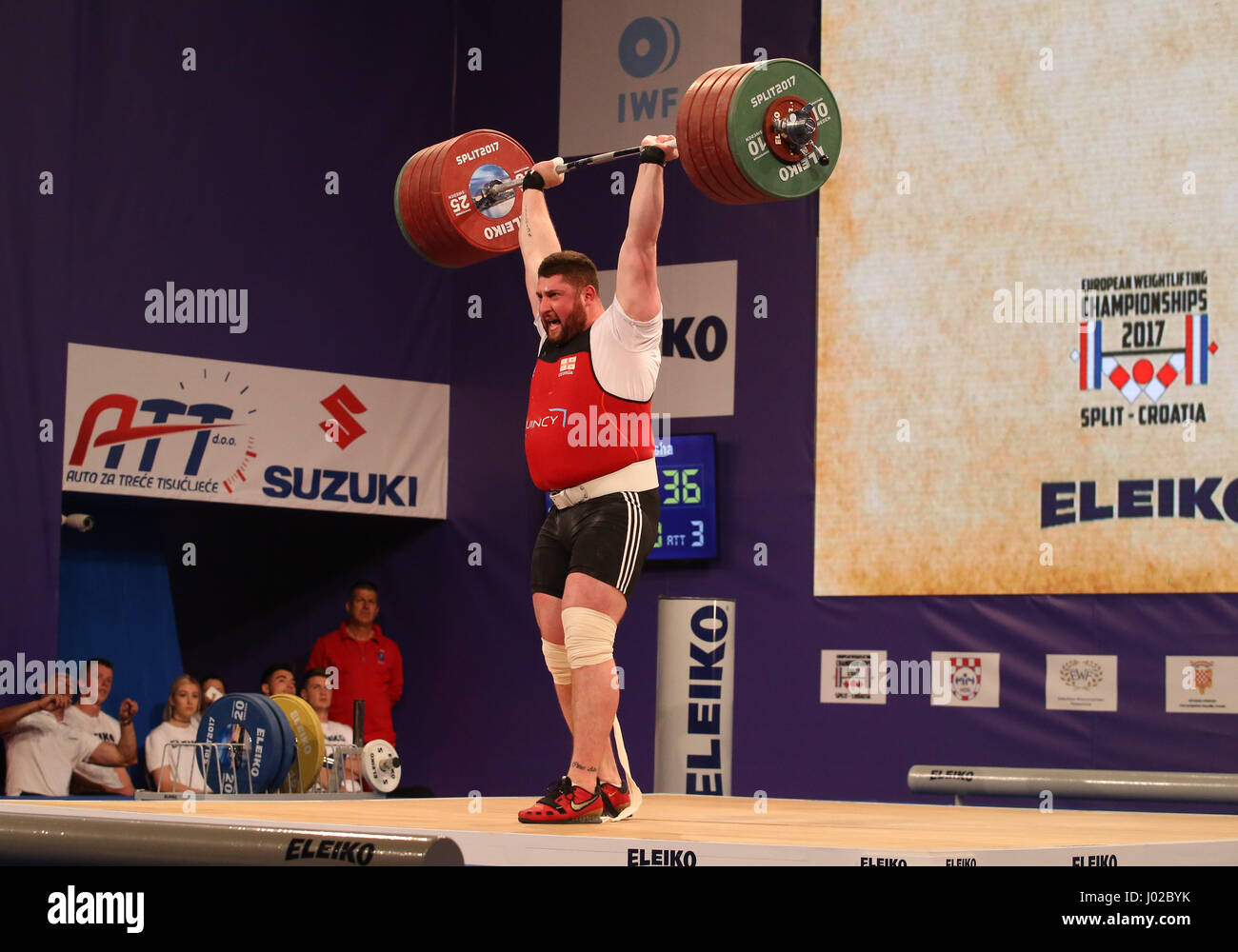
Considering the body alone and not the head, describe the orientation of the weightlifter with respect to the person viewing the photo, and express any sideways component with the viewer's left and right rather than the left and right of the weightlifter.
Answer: facing the viewer and to the left of the viewer

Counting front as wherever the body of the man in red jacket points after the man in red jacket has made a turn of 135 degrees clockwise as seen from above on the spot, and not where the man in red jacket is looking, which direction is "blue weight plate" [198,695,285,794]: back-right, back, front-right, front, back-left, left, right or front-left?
back-left

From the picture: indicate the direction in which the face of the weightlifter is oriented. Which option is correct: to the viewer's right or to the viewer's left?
to the viewer's left

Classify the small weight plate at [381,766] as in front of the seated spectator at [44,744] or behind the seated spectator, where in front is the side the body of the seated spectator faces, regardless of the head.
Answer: in front

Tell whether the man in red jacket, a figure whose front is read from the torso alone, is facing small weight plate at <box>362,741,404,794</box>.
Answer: yes

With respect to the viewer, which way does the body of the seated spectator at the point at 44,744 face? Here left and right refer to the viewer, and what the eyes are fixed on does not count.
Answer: facing the viewer and to the right of the viewer

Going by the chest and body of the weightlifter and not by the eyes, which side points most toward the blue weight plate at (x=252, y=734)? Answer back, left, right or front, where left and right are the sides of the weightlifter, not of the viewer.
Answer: right

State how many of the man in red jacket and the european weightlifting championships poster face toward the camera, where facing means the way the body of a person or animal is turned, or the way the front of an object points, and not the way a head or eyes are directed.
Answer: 2

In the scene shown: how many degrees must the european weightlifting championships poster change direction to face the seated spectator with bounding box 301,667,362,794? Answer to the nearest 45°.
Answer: approximately 90° to its right

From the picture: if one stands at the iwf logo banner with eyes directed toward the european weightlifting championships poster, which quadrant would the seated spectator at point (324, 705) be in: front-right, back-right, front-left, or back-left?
back-right

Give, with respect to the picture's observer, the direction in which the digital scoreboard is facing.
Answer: facing the viewer

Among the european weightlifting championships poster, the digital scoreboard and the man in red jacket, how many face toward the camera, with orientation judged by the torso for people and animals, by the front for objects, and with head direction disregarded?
3
